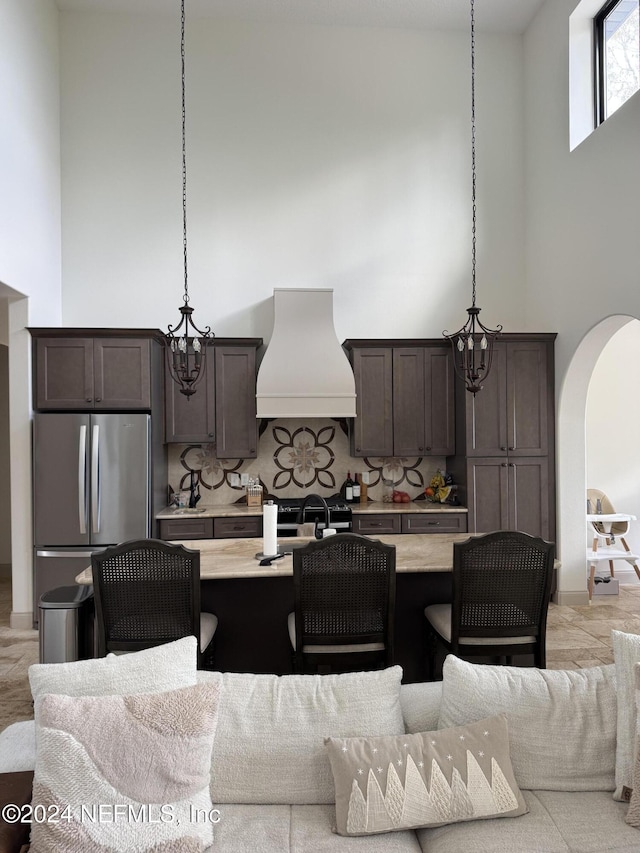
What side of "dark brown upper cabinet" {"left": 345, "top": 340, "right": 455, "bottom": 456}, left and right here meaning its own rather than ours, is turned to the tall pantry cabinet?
left

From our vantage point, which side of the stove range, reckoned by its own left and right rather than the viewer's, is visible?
front

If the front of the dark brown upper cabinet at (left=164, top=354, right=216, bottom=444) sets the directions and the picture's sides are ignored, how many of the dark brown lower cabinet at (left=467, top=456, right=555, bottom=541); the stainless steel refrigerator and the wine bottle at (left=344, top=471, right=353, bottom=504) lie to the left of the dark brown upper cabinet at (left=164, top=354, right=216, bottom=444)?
2

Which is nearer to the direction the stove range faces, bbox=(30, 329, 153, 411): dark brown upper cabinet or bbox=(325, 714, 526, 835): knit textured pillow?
the knit textured pillow

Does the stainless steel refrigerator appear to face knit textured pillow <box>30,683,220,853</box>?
yes

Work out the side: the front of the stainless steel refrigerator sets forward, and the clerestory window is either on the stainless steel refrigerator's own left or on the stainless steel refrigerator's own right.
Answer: on the stainless steel refrigerator's own left

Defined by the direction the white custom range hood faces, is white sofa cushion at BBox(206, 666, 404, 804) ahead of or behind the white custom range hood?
ahead

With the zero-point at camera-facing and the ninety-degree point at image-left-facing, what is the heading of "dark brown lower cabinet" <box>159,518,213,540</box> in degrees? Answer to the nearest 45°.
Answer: approximately 0°

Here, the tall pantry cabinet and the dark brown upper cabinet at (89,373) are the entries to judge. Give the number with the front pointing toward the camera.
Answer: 2

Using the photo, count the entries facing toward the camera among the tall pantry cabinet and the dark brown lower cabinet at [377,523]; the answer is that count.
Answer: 2
